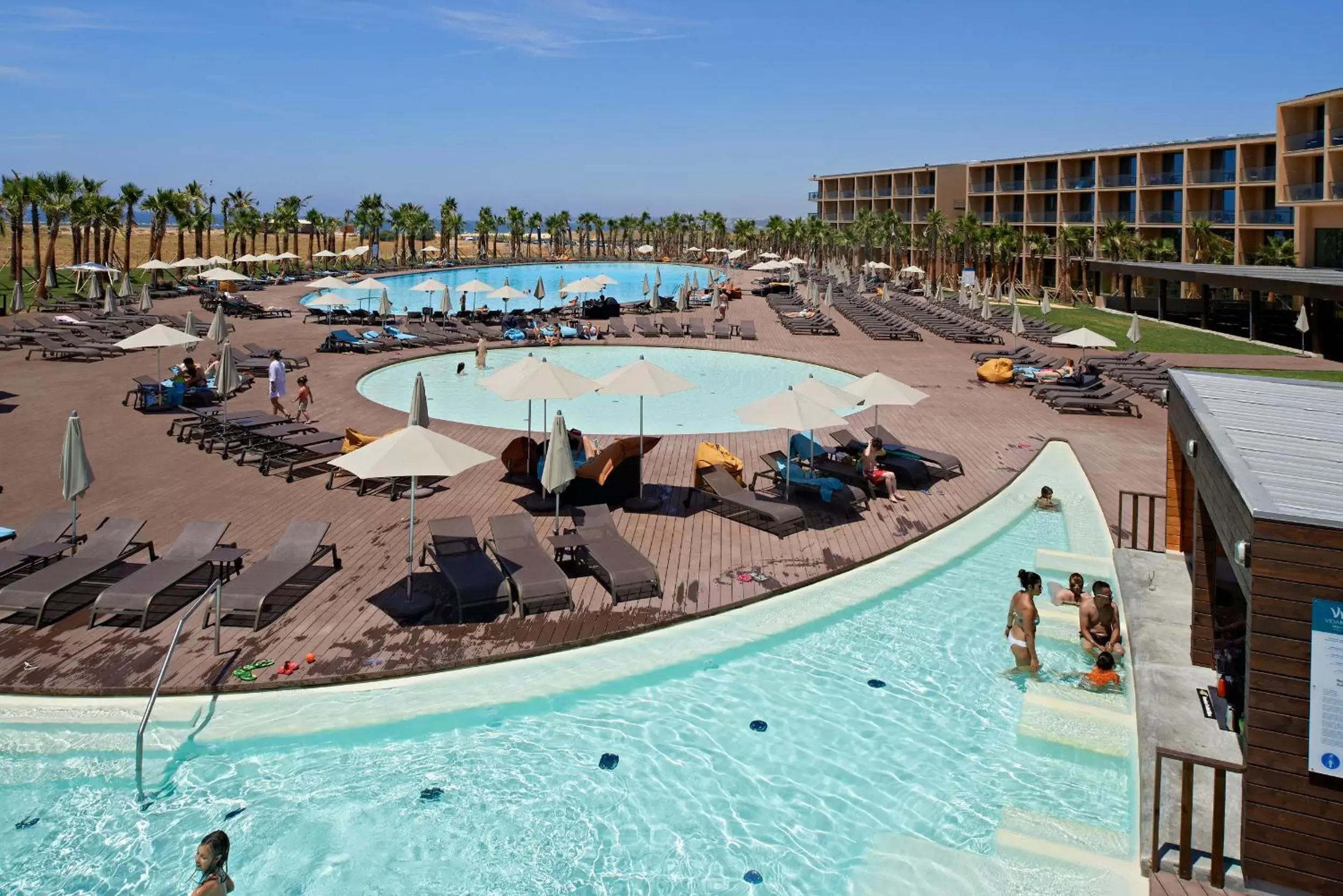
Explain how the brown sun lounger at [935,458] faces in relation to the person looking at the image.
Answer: facing the viewer and to the right of the viewer

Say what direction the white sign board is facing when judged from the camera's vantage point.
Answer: facing the viewer

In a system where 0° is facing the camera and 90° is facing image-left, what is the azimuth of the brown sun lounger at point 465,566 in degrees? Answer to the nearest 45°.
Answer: approximately 315°

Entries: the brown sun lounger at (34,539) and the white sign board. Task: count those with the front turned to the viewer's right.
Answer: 0

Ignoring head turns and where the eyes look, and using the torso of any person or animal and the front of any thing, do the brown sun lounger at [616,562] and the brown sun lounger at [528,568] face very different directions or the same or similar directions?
same or similar directions

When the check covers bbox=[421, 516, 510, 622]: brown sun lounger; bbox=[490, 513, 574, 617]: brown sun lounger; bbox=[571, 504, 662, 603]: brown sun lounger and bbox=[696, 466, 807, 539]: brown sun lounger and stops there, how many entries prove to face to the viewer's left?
0

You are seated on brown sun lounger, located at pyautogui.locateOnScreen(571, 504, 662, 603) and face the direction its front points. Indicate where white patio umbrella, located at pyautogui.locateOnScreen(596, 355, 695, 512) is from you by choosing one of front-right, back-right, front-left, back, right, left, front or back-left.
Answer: back-left

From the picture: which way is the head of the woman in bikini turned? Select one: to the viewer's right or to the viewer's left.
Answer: to the viewer's right

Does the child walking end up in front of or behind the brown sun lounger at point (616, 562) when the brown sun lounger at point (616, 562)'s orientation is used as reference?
behind

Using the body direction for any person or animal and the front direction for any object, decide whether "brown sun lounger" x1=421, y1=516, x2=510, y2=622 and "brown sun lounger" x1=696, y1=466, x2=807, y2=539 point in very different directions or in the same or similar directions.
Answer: same or similar directions

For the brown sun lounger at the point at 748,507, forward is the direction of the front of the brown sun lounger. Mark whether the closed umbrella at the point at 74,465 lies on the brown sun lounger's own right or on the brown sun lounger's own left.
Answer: on the brown sun lounger's own right
